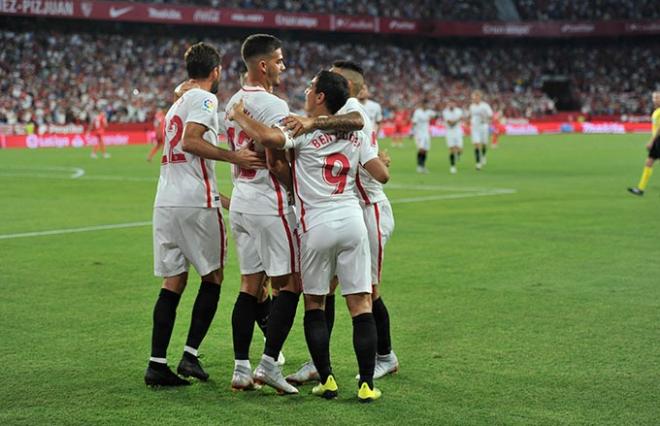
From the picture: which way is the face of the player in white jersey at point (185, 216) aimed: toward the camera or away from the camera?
away from the camera

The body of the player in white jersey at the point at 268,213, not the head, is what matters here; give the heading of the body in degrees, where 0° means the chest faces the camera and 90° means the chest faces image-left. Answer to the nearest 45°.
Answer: approximately 225°

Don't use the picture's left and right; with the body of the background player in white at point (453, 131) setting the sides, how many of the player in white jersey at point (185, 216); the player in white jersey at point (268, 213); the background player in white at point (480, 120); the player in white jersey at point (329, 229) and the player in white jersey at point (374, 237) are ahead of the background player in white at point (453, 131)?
4

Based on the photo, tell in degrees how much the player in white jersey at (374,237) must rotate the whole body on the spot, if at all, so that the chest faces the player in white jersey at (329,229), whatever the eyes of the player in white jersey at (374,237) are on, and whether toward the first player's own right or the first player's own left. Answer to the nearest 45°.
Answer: approximately 45° to the first player's own left

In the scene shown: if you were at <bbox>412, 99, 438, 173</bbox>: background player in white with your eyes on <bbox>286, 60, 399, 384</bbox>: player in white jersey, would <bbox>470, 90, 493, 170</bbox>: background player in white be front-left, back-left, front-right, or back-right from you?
back-left

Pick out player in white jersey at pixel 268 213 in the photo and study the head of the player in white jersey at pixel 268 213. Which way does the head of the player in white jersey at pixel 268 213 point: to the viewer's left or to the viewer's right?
to the viewer's right

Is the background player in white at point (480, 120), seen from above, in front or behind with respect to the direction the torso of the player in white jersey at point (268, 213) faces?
in front

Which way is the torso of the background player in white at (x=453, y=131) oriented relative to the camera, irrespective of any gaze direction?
toward the camera

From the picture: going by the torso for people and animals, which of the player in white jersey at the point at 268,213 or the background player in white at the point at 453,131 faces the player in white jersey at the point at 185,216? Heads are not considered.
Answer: the background player in white

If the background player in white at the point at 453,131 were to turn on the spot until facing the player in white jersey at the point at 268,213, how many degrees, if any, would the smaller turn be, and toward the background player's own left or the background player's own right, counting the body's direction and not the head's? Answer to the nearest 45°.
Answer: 0° — they already face them

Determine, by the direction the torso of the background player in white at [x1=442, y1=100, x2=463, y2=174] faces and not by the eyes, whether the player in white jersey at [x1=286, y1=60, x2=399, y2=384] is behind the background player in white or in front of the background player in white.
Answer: in front

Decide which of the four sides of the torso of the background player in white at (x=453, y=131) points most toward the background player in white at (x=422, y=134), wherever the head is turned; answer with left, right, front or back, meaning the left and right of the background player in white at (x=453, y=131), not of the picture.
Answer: right
